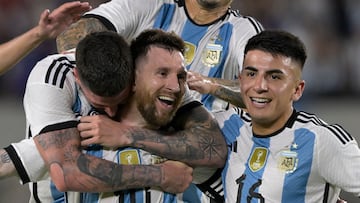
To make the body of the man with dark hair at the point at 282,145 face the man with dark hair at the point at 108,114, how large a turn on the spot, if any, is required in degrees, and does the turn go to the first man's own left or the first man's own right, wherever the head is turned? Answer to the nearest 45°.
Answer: approximately 45° to the first man's own right

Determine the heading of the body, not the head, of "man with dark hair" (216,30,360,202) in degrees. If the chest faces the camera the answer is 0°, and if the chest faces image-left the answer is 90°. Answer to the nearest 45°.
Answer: approximately 45°
